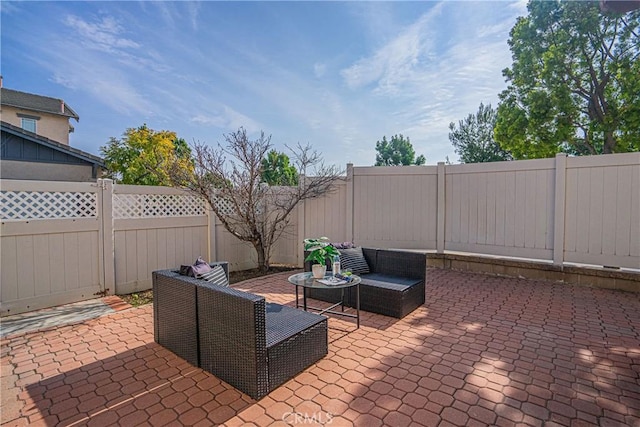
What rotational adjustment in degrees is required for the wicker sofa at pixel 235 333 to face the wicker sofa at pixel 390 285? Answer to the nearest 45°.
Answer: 0° — it already faces it

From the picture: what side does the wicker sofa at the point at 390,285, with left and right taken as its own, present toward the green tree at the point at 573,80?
back

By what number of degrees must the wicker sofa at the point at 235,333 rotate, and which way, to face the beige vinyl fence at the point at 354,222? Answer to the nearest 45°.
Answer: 0° — it already faces it

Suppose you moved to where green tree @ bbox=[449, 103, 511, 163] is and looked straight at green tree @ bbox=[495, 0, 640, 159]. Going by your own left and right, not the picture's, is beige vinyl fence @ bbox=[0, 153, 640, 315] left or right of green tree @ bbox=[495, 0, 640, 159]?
right

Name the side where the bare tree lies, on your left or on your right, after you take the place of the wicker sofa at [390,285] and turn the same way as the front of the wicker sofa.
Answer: on your right

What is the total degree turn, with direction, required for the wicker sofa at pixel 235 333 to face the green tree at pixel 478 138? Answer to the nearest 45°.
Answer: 0° — it already faces it

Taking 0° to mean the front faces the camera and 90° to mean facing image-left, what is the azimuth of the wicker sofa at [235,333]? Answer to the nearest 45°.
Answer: approximately 225°

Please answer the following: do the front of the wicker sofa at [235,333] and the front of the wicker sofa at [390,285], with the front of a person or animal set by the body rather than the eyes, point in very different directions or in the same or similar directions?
very different directions

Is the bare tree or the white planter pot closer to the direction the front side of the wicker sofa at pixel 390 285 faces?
the white planter pot

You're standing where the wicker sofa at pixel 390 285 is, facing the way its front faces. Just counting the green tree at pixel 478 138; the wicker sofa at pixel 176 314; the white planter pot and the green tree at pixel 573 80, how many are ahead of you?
2
